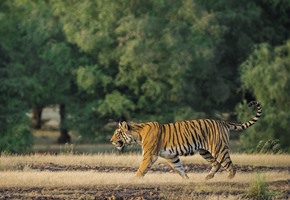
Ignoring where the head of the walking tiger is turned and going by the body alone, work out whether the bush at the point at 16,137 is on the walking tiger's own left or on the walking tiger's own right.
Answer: on the walking tiger's own right

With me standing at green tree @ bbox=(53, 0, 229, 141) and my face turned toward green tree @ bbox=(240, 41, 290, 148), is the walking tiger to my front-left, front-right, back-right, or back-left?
front-right

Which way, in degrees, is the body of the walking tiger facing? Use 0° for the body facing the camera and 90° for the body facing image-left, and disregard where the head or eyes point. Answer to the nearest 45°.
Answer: approximately 90°

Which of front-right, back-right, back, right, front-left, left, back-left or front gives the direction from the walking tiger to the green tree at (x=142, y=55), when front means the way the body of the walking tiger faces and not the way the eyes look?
right

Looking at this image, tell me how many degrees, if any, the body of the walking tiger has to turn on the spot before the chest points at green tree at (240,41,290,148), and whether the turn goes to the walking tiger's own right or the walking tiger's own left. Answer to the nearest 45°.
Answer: approximately 90° to the walking tiger's own right

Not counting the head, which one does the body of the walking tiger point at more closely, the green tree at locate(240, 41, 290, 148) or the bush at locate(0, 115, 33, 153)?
the bush
